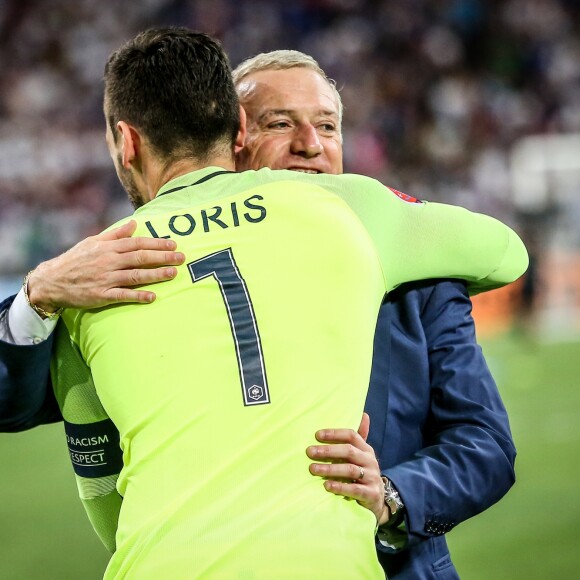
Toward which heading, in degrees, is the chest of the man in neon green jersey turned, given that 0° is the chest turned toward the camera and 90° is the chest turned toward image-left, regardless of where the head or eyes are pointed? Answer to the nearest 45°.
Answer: approximately 180°

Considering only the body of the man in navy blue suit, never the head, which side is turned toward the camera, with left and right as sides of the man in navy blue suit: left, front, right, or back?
front

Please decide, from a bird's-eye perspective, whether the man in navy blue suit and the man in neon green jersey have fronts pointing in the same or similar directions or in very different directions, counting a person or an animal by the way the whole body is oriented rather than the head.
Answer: very different directions
